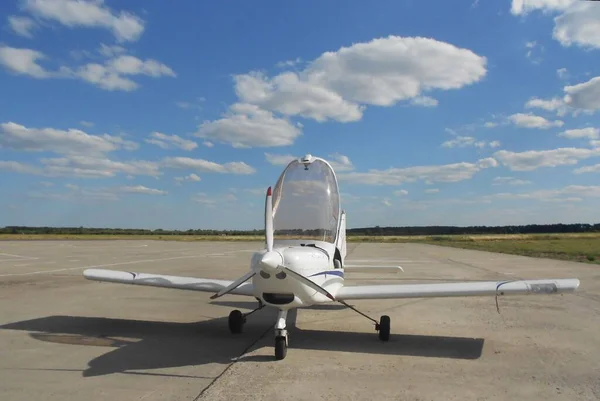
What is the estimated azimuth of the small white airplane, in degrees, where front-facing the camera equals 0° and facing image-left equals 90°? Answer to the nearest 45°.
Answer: approximately 0°
